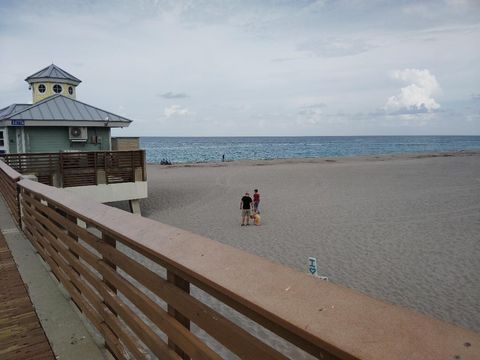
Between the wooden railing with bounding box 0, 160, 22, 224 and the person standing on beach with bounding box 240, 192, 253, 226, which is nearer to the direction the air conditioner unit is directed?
the wooden railing

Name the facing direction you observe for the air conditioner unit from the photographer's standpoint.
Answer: facing the viewer

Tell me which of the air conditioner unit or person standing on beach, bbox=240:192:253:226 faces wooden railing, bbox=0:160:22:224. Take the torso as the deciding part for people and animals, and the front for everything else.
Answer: the air conditioner unit

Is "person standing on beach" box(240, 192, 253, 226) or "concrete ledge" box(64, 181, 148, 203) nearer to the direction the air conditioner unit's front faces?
the concrete ledge

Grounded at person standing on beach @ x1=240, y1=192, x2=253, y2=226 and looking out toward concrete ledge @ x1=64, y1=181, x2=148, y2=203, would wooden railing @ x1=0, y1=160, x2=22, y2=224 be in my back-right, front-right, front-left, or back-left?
front-left

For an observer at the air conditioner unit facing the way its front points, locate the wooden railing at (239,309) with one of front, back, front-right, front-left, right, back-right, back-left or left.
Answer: front

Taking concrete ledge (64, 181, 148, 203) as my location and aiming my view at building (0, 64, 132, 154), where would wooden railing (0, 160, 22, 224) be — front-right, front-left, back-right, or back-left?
back-left

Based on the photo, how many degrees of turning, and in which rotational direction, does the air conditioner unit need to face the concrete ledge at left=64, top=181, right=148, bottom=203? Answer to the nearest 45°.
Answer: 0° — it already faces it
